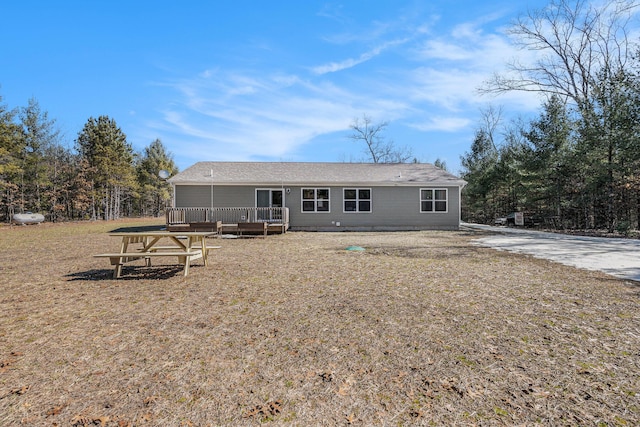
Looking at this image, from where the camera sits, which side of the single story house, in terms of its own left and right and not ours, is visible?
back

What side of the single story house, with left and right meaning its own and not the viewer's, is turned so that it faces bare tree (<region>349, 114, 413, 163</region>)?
front

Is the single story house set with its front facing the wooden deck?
no

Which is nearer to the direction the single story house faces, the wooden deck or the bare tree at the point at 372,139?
the bare tree
